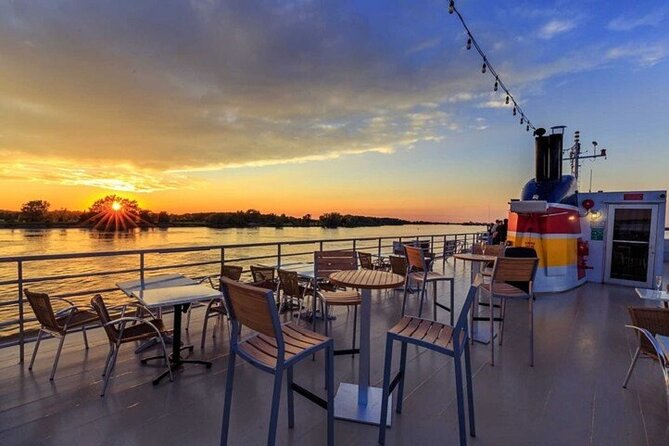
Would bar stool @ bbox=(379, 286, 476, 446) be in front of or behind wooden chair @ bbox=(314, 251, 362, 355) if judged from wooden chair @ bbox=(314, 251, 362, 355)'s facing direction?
in front

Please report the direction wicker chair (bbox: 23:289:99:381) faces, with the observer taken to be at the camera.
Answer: facing away from the viewer and to the right of the viewer

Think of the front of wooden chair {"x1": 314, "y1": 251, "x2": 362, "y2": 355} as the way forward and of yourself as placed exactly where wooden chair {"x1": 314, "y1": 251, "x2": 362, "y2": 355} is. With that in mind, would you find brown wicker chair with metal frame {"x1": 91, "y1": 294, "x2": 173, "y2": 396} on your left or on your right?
on your right

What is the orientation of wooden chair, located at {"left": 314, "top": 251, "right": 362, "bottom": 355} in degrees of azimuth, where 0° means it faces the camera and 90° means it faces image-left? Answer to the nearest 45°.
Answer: approximately 315°

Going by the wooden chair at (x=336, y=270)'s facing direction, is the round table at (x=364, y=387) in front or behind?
in front

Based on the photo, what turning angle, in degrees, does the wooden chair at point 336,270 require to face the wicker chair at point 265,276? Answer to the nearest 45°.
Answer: approximately 180°

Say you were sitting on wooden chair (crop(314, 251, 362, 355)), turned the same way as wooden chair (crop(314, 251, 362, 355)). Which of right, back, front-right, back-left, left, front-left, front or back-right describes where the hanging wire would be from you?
left

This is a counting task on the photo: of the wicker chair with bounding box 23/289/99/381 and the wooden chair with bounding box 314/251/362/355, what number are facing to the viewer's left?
0
